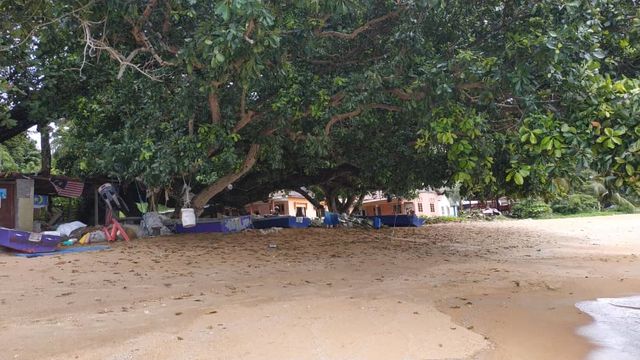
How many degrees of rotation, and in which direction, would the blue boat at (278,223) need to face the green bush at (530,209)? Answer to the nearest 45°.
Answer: approximately 45° to its left

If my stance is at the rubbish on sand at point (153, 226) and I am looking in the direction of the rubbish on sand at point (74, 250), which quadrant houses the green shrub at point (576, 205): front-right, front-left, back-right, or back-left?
back-left

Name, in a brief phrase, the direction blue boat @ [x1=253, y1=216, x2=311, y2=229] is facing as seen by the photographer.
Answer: facing to the right of the viewer

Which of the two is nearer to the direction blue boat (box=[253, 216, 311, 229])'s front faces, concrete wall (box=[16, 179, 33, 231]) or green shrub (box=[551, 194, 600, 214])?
the green shrub
